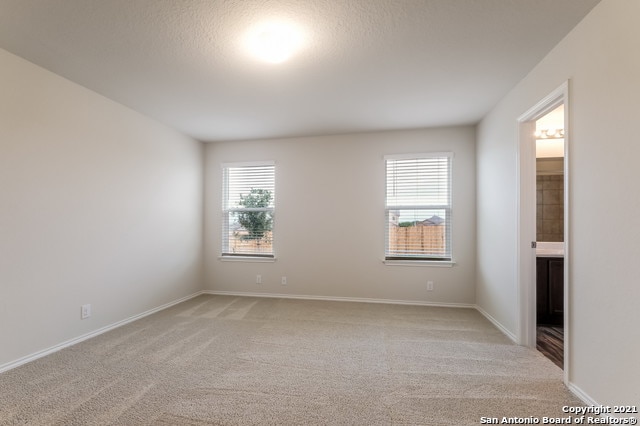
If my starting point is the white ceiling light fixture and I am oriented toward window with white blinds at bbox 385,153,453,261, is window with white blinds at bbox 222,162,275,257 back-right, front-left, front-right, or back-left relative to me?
front-left

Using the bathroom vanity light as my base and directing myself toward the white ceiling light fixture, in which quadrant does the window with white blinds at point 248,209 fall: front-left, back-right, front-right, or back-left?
front-right

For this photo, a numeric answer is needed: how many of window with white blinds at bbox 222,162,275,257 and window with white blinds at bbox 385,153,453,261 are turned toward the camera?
2

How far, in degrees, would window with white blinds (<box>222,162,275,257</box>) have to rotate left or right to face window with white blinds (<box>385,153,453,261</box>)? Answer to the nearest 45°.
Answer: approximately 45° to its left

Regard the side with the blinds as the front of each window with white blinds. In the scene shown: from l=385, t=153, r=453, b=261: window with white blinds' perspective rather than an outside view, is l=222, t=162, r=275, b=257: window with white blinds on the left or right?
on its right

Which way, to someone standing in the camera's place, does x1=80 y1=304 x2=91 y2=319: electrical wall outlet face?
facing the viewer and to the right of the viewer

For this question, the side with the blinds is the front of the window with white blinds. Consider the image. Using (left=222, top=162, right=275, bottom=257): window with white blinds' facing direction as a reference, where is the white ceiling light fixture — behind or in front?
in front

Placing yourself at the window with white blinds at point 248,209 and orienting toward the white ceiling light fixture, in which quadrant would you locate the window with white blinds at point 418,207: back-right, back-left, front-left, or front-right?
front-left

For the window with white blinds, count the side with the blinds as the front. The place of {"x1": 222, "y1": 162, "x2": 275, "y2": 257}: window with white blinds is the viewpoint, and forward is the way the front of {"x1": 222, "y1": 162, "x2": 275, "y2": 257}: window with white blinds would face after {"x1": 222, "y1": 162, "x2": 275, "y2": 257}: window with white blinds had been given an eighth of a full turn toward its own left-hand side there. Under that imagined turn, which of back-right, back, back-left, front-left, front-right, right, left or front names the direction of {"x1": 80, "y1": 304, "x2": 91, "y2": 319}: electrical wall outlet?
right

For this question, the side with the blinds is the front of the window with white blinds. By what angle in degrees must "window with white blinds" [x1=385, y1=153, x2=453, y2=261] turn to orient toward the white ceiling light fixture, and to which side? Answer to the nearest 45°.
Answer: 0° — it already faces it

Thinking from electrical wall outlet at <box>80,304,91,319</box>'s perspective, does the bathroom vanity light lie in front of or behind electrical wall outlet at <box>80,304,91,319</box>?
in front

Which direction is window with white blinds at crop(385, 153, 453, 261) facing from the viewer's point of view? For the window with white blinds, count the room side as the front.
toward the camera

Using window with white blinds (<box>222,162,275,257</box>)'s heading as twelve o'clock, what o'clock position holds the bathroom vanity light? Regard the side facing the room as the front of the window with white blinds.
The bathroom vanity light is roughly at 10 o'clock from the window with white blinds.

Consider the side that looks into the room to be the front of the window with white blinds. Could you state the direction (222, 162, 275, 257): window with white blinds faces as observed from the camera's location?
facing the viewer
